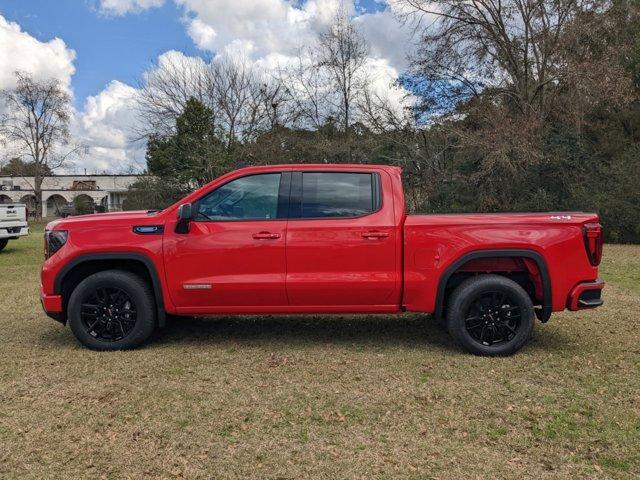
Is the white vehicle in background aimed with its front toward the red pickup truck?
no

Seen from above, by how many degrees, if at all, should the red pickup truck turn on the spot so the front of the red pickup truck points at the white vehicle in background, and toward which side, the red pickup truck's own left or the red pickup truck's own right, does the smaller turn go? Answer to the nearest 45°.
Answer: approximately 45° to the red pickup truck's own right

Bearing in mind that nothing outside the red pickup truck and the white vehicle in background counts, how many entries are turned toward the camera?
0

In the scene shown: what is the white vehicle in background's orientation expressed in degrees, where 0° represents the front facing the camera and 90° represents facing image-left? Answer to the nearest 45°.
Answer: approximately 135°

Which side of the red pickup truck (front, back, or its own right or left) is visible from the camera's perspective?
left
